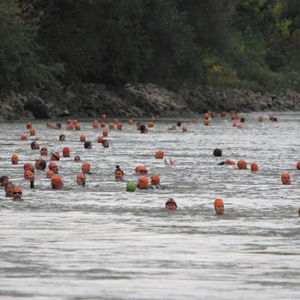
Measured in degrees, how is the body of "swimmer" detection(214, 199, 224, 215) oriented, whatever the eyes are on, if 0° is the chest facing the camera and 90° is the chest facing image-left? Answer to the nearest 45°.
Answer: approximately 0°

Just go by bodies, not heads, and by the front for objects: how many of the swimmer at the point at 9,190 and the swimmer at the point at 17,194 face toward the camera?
2

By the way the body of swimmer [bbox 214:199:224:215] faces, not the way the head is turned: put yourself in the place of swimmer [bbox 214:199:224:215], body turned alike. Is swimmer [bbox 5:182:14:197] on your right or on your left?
on your right

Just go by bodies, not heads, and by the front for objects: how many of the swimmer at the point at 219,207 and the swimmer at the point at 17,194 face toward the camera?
2
